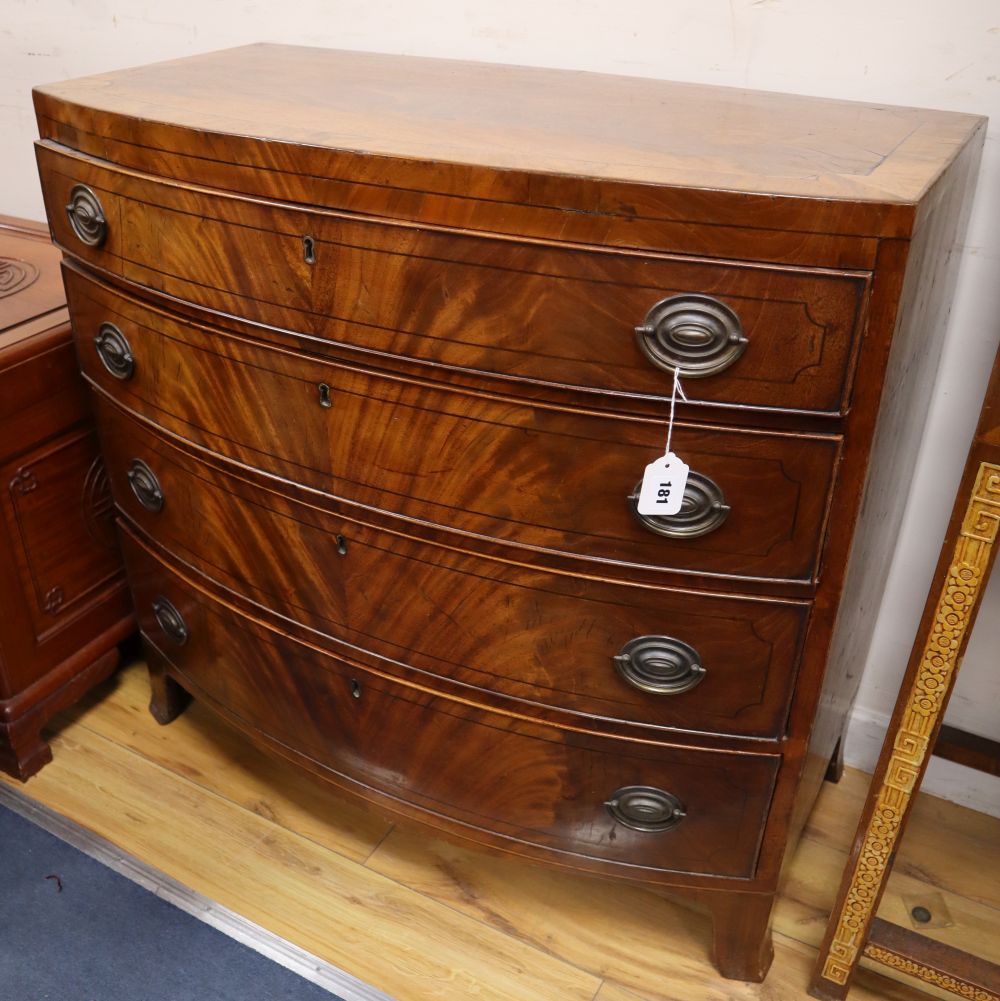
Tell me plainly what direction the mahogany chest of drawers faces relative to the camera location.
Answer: facing the viewer and to the left of the viewer

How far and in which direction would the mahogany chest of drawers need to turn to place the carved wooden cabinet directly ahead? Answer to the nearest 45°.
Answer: approximately 90° to its right
